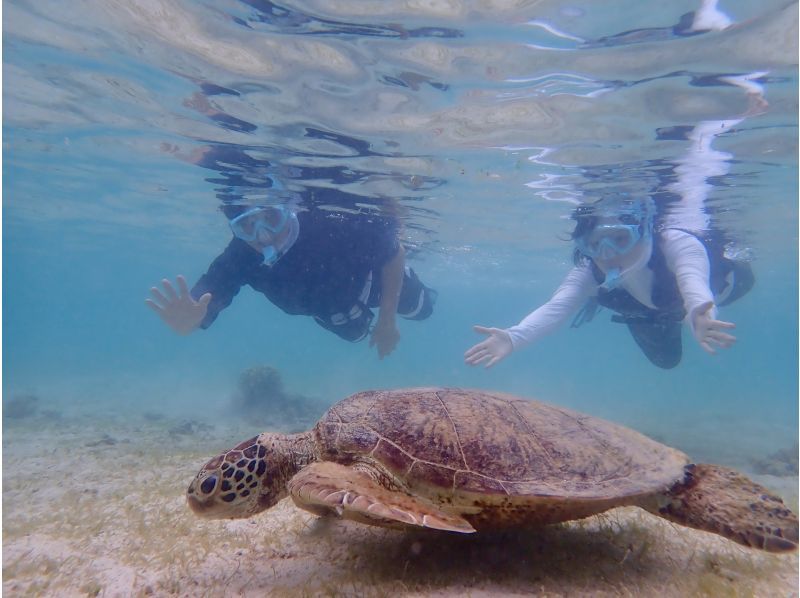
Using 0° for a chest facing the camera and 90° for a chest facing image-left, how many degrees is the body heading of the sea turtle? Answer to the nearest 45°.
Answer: approximately 90°

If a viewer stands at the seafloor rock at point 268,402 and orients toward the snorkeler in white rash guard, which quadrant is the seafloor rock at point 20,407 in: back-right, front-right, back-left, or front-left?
back-right

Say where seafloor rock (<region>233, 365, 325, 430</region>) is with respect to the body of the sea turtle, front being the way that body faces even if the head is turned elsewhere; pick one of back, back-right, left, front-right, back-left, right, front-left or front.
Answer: front-right

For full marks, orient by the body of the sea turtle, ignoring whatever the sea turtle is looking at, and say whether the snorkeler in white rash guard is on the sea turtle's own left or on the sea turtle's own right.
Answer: on the sea turtle's own right

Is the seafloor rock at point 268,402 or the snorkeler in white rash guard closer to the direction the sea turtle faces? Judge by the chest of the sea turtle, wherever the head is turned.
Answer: the seafloor rock

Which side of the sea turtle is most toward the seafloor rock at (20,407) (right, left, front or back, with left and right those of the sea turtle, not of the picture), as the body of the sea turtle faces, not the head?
front
